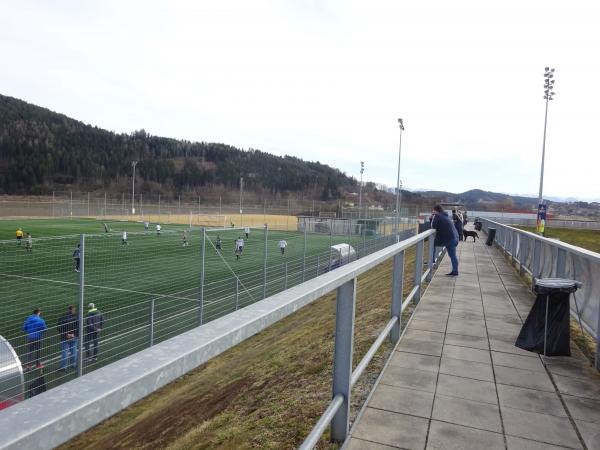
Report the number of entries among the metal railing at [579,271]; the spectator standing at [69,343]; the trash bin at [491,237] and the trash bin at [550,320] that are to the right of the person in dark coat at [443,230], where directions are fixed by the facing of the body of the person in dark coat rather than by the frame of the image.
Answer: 1

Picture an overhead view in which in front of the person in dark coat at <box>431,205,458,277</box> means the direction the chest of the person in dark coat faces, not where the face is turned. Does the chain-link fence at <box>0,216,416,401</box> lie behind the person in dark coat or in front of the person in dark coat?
in front

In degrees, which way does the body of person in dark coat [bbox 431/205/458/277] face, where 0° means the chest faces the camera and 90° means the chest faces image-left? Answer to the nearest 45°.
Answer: approximately 90°

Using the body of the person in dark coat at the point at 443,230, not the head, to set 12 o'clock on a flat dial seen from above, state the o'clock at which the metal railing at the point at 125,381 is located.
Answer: The metal railing is roughly at 9 o'clock from the person in dark coat.

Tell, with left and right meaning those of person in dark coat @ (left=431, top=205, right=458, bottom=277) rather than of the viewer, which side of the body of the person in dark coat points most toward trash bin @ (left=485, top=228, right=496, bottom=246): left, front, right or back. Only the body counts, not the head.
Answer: right

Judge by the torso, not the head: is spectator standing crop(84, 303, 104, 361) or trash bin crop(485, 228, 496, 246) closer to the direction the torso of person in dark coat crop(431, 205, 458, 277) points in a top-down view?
the spectator standing

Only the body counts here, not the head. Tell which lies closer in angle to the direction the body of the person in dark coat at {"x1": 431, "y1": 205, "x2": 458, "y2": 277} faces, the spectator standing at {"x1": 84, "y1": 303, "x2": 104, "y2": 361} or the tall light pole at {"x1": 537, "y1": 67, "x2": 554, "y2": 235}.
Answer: the spectator standing

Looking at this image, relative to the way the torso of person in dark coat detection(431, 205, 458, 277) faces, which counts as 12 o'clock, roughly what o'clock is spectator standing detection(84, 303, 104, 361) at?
The spectator standing is roughly at 11 o'clock from the person in dark coat.

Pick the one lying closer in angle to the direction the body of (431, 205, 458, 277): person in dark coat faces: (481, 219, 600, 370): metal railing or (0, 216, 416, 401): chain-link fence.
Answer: the chain-link fence

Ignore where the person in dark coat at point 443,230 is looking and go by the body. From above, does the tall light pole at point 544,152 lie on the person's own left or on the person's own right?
on the person's own right
